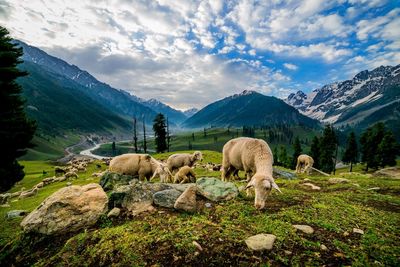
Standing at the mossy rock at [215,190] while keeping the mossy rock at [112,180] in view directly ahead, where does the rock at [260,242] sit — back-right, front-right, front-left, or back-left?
back-left

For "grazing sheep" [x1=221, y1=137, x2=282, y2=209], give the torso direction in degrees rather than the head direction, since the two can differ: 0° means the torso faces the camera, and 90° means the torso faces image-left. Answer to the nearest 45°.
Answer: approximately 315°

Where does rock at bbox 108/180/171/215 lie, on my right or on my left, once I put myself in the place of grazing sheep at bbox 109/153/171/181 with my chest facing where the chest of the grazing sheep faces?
on my right

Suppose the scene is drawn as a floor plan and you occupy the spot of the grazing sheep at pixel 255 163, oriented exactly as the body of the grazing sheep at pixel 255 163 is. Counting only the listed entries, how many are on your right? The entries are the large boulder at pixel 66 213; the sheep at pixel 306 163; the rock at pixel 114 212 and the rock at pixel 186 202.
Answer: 3

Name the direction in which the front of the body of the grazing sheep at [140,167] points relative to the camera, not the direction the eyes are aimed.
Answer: to the viewer's right

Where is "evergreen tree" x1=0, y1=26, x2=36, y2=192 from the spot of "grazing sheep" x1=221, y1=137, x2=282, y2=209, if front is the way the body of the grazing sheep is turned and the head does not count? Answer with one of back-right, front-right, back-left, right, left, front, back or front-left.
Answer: back-right

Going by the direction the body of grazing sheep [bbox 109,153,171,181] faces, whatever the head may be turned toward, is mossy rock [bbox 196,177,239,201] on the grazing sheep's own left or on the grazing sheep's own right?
on the grazing sheep's own right

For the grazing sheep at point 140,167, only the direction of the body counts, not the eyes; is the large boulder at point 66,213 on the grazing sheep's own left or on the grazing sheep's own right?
on the grazing sheep's own right

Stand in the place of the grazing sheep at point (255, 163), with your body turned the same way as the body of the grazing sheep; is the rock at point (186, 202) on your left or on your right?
on your right

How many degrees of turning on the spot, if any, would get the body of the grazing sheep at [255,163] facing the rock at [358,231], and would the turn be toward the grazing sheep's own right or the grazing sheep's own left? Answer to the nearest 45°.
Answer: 0° — it already faces it

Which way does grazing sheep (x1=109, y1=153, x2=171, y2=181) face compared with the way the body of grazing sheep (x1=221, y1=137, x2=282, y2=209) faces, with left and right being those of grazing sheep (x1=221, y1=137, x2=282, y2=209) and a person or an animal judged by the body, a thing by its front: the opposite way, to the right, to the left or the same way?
to the left
